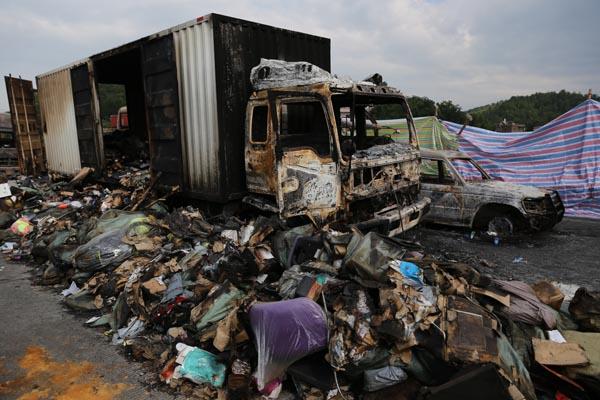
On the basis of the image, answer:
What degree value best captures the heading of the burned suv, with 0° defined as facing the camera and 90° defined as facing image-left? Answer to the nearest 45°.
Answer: approximately 315°

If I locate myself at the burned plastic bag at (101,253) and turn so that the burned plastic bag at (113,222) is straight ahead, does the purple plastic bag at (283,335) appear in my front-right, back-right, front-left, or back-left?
back-right

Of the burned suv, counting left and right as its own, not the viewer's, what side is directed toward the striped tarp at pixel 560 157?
left

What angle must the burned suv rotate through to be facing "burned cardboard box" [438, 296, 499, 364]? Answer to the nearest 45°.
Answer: approximately 45° to its right

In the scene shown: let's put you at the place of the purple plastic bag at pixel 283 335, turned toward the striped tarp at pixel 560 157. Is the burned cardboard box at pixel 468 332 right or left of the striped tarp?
right

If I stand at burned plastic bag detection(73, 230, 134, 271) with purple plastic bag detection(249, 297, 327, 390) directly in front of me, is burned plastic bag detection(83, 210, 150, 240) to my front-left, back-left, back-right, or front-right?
back-left

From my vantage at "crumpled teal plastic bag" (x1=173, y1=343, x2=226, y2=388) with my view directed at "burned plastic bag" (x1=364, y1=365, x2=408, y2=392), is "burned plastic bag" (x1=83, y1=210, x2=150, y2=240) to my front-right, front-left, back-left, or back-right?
back-left
